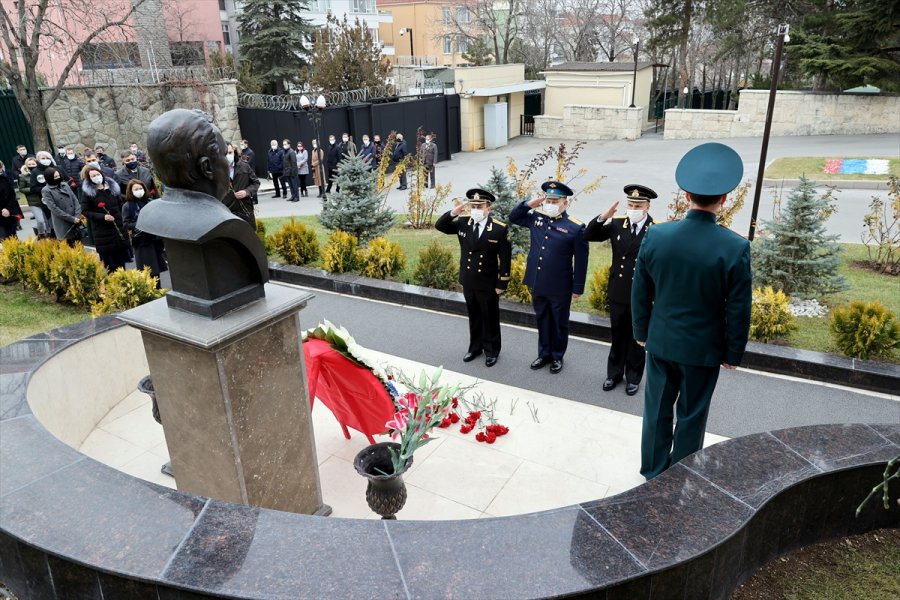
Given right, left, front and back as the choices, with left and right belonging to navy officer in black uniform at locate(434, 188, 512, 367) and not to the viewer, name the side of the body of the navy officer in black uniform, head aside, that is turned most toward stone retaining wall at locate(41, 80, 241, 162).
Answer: right

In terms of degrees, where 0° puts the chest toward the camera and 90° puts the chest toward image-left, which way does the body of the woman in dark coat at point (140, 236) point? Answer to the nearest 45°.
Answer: approximately 315°

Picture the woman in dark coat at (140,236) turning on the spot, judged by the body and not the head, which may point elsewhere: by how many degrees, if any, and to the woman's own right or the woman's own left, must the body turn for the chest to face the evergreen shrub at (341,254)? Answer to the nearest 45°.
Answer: approximately 45° to the woman's own left

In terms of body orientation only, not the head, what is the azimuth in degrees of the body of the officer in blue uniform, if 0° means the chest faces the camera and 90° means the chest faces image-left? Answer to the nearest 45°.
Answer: approximately 45°

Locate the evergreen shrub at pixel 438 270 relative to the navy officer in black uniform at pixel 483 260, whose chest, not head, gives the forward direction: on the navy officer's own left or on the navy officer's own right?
on the navy officer's own right

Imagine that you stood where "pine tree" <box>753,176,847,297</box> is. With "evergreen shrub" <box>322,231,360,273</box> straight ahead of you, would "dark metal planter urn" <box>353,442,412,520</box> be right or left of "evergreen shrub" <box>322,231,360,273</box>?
left

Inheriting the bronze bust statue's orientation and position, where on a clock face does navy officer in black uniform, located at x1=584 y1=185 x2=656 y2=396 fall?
The navy officer in black uniform is roughly at 1 o'clock from the bronze bust statue.

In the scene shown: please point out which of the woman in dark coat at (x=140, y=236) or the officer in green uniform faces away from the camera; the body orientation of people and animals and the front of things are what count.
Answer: the officer in green uniform

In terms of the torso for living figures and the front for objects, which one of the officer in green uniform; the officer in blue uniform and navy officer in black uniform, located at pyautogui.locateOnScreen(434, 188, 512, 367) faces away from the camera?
the officer in green uniform

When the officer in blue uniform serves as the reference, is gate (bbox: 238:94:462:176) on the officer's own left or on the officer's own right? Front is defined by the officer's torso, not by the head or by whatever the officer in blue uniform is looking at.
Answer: on the officer's own right
